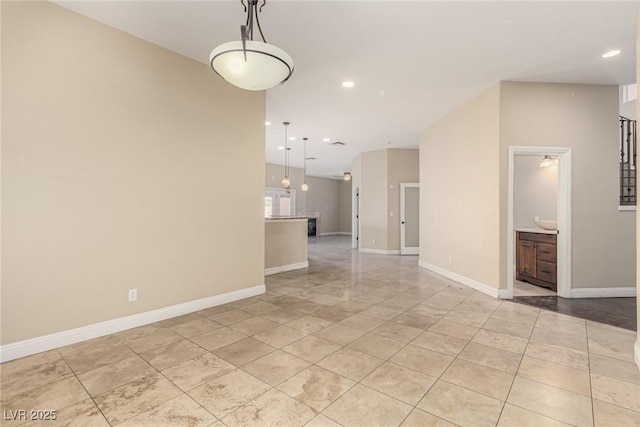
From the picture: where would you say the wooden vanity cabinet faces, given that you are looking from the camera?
facing the viewer and to the left of the viewer

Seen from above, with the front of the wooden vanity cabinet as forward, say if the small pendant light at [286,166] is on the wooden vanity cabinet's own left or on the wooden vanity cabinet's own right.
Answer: on the wooden vanity cabinet's own right
